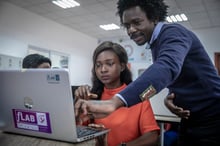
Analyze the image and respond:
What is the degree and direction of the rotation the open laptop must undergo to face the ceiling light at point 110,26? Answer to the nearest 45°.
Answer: approximately 45° to its left

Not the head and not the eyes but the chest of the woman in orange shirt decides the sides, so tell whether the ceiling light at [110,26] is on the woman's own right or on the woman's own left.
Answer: on the woman's own right

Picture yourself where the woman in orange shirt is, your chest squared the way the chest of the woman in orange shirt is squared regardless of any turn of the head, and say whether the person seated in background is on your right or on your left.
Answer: on your right

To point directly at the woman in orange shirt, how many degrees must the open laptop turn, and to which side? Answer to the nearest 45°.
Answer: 0° — it already faces them

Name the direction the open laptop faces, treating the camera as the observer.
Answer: facing away from the viewer and to the right of the viewer

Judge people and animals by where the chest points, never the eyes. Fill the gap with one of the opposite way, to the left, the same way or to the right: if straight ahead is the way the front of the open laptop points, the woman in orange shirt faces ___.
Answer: the opposite way

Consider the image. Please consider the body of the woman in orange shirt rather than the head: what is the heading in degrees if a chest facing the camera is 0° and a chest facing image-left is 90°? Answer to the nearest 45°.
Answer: approximately 45°
